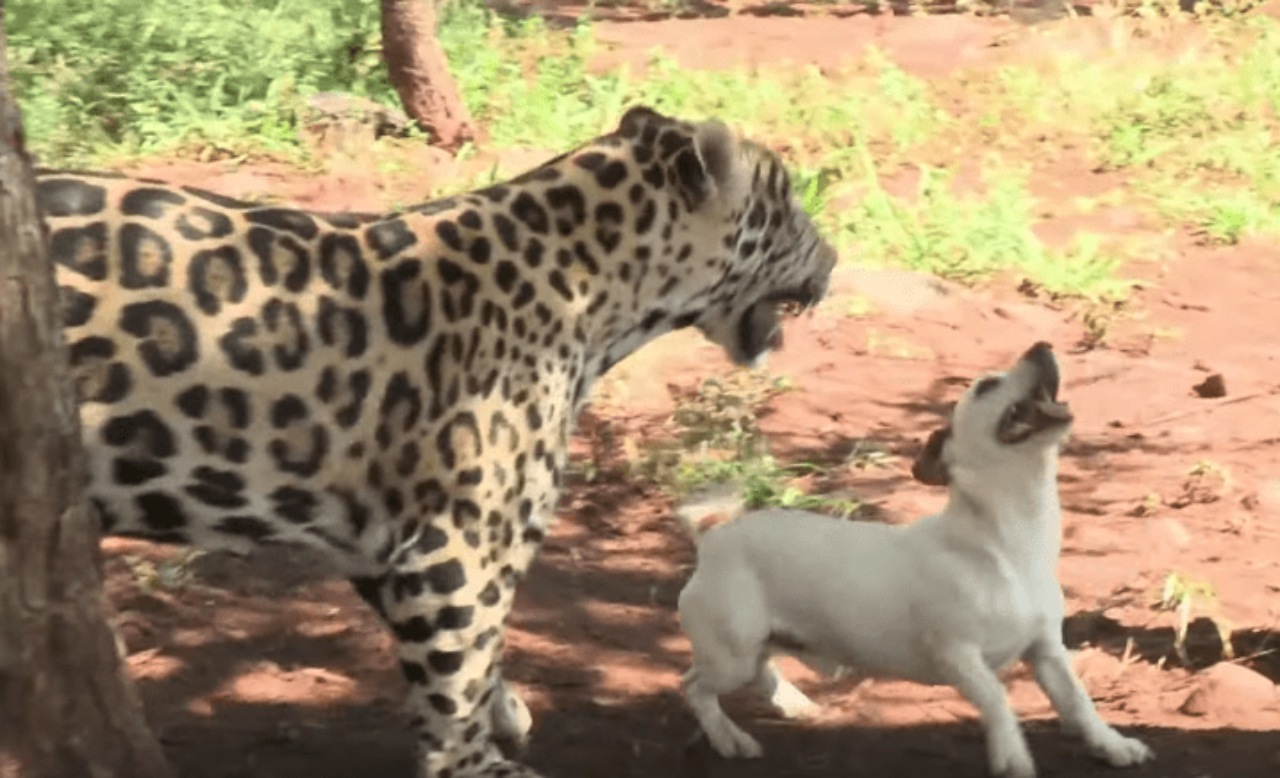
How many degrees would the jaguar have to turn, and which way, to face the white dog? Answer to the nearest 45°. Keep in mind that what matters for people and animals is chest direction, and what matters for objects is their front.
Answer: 0° — it already faces it

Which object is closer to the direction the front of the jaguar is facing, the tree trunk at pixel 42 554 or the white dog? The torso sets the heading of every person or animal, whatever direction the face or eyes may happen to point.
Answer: the white dog

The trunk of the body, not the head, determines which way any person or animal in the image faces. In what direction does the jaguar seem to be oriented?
to the viewer's right

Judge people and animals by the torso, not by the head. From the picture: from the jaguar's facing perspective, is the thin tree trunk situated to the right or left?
on its left

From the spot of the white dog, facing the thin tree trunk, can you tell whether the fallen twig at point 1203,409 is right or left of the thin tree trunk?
right

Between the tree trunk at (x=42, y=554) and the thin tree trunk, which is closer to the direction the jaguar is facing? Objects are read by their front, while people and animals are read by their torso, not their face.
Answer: the thin tree trunk
